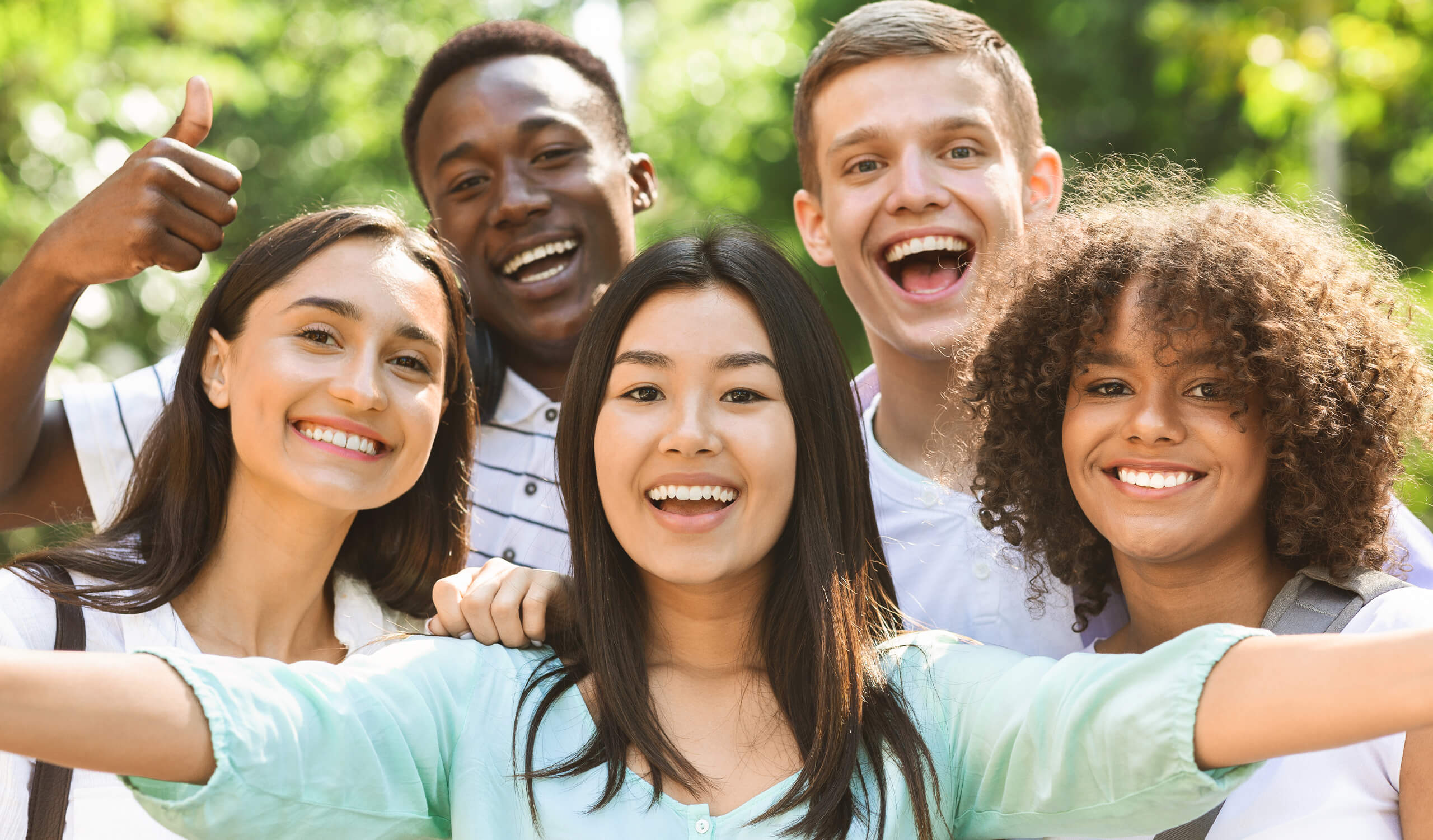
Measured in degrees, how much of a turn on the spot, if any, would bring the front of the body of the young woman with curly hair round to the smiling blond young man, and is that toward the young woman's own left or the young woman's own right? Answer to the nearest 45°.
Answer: approximately 90° to the young woman's own right

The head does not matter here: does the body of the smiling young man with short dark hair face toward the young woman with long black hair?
yes

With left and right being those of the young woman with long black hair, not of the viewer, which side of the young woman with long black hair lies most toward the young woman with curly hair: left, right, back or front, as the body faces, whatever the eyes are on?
left

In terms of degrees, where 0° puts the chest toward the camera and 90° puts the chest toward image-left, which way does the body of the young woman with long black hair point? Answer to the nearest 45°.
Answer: approximately 0°

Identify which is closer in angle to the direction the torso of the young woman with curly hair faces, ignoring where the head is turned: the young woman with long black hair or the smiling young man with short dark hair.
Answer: the young woman with long black hair

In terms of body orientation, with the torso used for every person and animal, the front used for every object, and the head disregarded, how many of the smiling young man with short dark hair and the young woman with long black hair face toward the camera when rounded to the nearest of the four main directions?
2

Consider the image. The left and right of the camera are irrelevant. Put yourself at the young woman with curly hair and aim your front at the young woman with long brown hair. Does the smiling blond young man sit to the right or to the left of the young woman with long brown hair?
right
